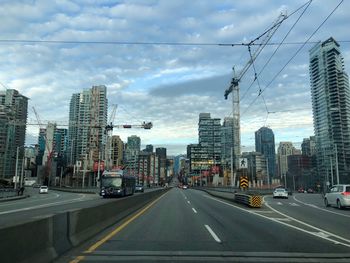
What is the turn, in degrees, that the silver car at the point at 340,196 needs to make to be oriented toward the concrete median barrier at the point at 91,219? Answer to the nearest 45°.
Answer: approximately 135° to its left

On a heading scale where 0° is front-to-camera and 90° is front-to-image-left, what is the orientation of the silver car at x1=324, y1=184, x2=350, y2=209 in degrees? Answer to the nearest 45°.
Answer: approximately 135°

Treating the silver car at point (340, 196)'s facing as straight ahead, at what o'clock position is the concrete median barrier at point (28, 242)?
The concrete median barrier is roughly at 8 o'clock from the silver car.

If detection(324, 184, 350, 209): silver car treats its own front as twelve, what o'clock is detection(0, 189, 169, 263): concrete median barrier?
The concrete median barrier is roughly at 8 o'clock from the silver car.
